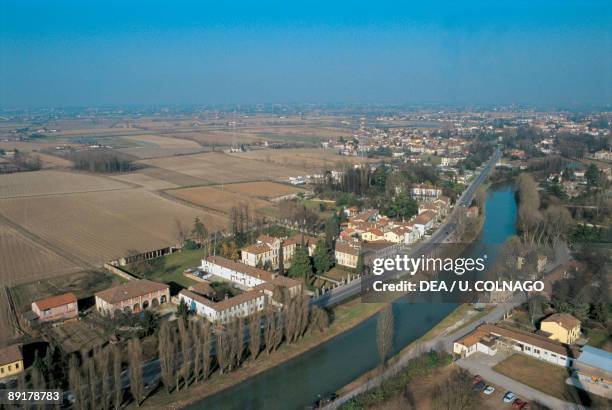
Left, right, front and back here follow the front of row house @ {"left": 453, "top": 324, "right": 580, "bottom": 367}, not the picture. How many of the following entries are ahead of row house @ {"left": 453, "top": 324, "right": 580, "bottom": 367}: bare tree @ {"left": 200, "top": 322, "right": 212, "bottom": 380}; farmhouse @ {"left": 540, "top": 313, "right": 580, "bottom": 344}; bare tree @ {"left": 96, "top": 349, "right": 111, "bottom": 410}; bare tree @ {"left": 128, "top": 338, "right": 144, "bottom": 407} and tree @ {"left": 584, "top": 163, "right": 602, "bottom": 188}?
3

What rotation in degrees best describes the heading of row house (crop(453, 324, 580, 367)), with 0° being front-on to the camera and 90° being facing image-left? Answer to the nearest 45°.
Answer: approximately 45°

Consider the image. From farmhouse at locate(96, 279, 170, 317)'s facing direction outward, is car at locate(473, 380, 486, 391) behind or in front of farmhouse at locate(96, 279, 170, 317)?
in front

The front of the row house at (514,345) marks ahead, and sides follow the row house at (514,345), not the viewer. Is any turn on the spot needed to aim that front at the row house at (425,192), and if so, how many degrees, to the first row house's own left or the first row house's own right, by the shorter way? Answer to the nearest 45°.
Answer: approximately 135° to the first row house's own right

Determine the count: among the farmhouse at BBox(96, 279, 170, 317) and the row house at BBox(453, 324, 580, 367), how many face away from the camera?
0

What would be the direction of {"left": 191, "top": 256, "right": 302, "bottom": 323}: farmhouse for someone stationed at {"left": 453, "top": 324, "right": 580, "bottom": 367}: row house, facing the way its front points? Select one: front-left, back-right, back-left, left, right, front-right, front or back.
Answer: front-right

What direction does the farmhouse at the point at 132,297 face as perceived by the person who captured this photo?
facing the viewer and to the right of the viewer

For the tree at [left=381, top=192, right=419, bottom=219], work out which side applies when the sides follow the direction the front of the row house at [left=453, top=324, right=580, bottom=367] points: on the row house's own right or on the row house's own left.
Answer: on the row house's own right

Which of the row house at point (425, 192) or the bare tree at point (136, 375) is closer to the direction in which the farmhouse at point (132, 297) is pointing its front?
the bare tree

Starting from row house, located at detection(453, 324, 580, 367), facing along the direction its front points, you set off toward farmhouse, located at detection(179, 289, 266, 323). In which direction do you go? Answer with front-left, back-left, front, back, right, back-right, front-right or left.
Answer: front-right
